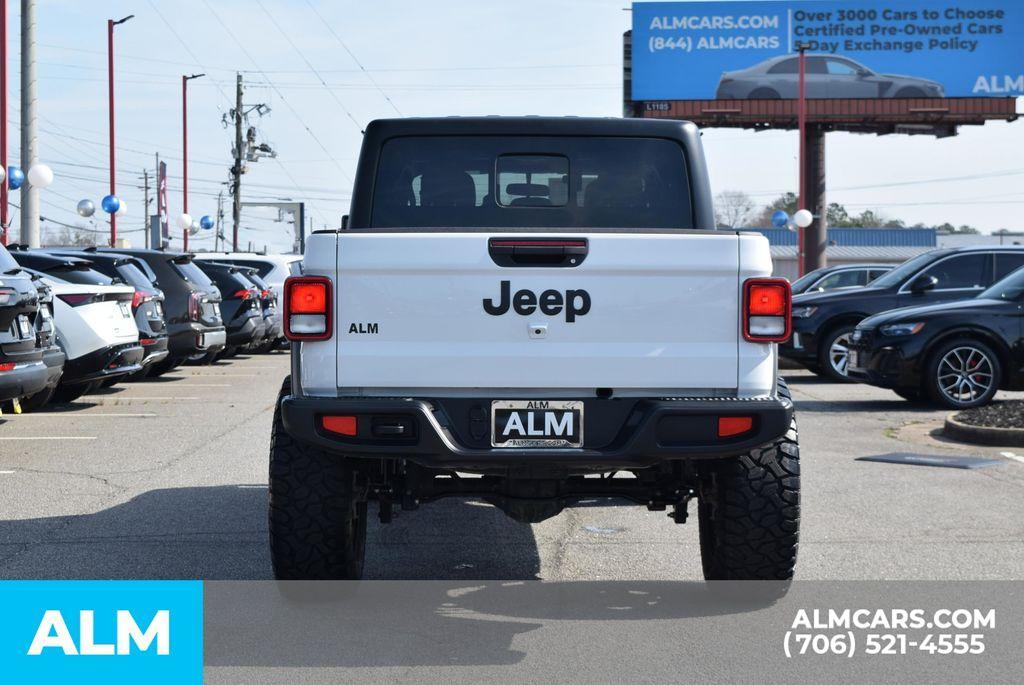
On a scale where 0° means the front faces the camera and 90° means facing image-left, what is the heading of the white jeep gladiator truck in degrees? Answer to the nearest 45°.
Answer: approximately 180°

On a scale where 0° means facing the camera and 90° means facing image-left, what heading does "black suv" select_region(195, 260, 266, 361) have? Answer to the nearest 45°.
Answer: approximately 135°

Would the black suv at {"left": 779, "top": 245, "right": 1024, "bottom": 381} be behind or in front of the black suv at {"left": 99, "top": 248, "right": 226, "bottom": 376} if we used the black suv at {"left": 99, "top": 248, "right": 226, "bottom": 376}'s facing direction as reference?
behind

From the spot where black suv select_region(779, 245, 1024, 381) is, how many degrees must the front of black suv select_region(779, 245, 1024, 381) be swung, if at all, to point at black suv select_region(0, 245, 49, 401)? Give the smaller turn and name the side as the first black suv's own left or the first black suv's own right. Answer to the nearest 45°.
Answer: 0° — it already faces it

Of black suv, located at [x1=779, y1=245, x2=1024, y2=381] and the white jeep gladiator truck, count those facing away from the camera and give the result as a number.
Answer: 1

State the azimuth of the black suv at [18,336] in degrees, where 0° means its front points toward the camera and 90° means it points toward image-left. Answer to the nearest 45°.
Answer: approximately 135°

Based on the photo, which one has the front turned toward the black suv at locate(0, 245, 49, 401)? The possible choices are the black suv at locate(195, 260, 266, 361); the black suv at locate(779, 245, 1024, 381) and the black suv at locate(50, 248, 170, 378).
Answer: the black suv at locate(779, 245, 1024, 381)

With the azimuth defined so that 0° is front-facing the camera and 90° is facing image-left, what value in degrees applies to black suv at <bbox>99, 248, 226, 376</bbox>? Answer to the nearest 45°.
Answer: approximately 135°

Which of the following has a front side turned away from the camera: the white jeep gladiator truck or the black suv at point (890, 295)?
the white jeep gladiator truck

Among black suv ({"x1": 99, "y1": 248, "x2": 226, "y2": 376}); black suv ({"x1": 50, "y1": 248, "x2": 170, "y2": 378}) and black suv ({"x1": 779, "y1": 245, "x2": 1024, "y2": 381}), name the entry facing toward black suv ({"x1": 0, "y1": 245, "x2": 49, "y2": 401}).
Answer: black suv ({"x1": 779, "y1": 245, "x2": 1024, "y2": 381})

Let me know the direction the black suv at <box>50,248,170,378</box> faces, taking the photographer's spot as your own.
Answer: facing away from the viewer and to the left of the viewer

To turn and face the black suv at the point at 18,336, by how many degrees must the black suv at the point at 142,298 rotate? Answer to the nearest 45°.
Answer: approximately 135° to its left
